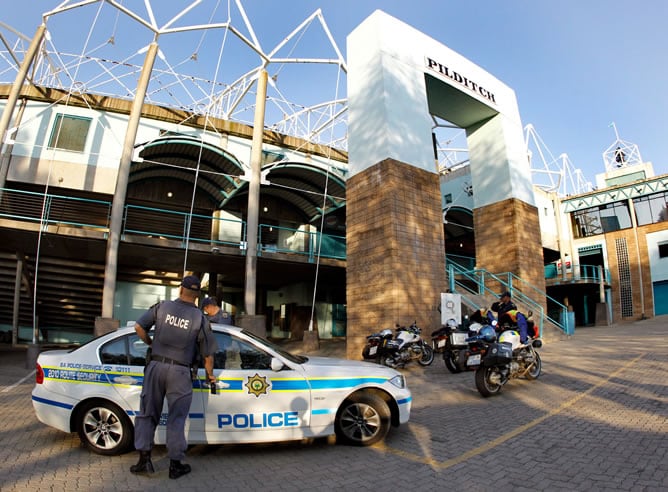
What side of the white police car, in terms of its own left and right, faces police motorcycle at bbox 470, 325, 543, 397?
front

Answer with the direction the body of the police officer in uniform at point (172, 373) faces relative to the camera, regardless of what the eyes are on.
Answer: away from the camera

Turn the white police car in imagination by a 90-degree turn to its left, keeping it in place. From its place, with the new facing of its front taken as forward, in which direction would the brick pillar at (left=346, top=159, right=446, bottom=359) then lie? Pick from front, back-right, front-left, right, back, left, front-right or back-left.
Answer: front-right

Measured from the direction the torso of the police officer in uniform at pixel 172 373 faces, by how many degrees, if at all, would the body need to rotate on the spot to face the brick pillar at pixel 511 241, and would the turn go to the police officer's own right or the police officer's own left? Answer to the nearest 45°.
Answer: approximately 45° to the police officer's own right

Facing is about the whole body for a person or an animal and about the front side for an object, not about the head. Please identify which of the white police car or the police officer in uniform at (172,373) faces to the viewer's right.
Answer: the white police car

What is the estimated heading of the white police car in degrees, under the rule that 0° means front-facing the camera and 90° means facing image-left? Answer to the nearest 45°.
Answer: approximately 270°

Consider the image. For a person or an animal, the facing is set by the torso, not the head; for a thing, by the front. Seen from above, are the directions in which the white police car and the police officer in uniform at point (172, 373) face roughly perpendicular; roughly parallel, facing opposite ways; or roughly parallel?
roughly perpendicular

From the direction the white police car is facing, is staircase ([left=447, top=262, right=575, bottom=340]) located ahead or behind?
ahead

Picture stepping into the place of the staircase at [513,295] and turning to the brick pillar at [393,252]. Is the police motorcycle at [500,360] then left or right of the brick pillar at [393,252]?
left

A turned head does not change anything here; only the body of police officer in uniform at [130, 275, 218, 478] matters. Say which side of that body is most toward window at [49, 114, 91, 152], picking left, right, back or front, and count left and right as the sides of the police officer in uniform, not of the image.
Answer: front

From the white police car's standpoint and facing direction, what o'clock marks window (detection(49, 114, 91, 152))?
The window is roughly at 8 o'clock from the white police car.

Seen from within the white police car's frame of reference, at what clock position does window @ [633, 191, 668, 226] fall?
The window is roughly at 11 o'clock from the white police car.

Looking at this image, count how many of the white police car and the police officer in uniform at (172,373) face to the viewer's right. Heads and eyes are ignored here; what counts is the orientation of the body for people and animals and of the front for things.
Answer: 1

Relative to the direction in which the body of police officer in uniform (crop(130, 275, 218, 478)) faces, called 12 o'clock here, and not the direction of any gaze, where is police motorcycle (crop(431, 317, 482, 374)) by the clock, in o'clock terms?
The police motorcycle is roughly at 2 o'clock from the police officer in uniform.

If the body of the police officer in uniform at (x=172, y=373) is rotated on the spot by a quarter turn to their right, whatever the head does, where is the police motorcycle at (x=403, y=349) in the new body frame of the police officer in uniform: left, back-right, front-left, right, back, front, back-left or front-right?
front-left

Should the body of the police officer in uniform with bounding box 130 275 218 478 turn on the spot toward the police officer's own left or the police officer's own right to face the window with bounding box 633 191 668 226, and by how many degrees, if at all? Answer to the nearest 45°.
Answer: approximately 45° to the police officer's own right
